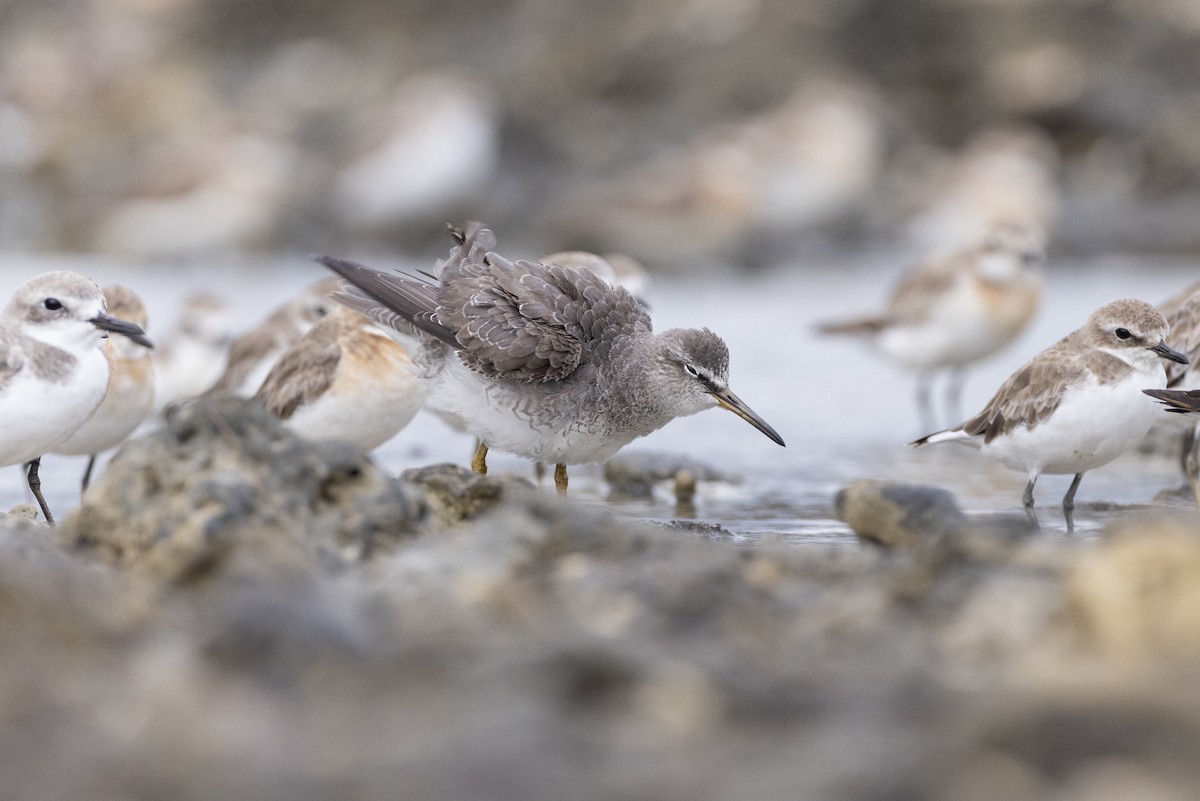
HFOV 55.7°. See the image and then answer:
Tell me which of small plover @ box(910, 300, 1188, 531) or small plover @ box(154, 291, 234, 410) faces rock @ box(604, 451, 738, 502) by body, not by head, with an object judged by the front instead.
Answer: small plover @ box(154, 291, 234, 410)

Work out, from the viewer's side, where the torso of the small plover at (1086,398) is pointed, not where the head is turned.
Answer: to the viewer's right

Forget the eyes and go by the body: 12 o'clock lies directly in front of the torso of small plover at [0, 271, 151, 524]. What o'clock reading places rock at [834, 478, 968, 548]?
The rock is roughly at 1 o'clock from the small plover.

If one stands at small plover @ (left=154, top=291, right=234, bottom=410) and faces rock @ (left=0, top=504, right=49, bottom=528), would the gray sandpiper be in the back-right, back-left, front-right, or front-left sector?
front-left

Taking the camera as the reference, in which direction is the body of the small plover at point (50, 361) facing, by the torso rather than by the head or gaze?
to the viewer's right

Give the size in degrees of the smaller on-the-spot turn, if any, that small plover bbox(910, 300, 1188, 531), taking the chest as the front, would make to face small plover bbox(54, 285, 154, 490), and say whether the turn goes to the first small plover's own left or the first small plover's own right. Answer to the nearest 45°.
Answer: approximately 180°

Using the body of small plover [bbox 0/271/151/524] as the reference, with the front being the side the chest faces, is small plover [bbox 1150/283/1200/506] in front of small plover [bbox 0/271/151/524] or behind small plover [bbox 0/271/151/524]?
in front

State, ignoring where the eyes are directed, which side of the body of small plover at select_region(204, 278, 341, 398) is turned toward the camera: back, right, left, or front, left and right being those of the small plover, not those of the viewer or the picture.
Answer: right

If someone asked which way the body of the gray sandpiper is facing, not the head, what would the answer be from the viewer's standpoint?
to the viewer's right

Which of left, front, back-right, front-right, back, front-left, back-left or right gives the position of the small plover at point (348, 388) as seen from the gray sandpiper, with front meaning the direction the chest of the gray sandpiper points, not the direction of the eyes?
back-left

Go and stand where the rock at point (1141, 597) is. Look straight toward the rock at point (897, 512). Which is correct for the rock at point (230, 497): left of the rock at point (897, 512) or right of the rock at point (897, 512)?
left

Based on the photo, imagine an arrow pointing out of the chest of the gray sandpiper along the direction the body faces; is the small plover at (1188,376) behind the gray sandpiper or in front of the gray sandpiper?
in front

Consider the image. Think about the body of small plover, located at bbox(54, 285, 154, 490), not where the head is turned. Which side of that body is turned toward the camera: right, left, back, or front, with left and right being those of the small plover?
right

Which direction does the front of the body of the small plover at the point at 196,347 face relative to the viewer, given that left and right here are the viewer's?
facing the viewer and to the right of the viewer
